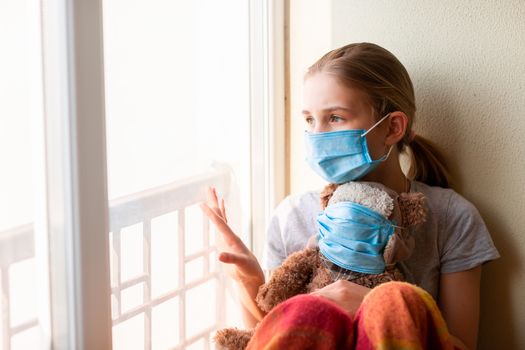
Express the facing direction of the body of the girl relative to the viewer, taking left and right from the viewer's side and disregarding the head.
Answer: facing the viewer and to the left of the viewer
